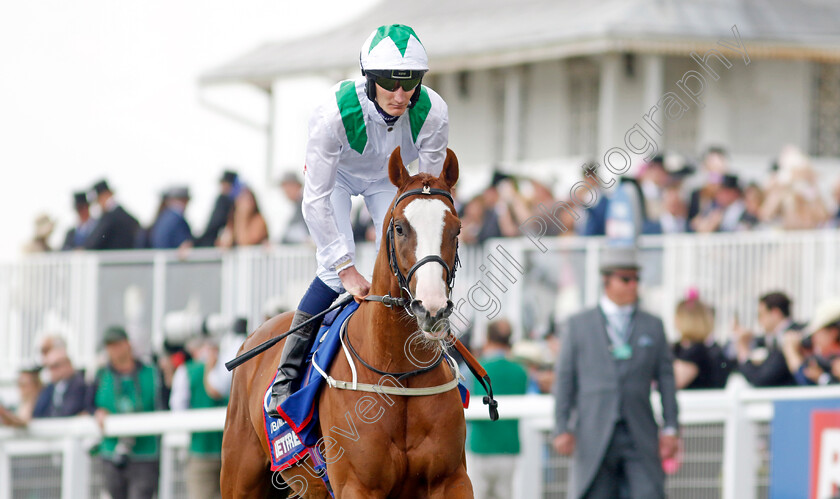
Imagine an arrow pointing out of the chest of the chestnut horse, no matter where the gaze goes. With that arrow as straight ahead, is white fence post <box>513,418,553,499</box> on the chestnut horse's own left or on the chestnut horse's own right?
on the chestnut horse's own left

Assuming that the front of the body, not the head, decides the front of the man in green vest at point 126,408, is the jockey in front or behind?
in front

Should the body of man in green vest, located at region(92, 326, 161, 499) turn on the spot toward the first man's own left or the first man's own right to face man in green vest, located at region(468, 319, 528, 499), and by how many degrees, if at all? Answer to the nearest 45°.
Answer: approximately 45° to the first man's own left

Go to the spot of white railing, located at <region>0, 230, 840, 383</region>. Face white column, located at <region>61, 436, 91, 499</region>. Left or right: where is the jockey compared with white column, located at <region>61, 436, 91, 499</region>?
left

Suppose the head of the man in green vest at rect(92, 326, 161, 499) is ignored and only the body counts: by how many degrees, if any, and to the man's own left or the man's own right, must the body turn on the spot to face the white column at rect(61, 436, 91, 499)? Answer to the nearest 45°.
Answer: approximately 45° to the man's own right

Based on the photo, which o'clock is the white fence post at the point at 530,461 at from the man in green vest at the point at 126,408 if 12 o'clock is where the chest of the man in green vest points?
The white fence post is roughly at 10 o'clock from the man in green vest.

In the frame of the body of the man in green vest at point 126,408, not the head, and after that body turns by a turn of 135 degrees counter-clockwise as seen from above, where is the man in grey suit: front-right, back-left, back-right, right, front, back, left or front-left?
right

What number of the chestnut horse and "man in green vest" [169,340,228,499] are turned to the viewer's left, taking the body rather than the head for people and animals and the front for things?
0

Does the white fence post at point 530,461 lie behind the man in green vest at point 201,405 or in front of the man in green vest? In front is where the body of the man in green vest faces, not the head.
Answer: in front
